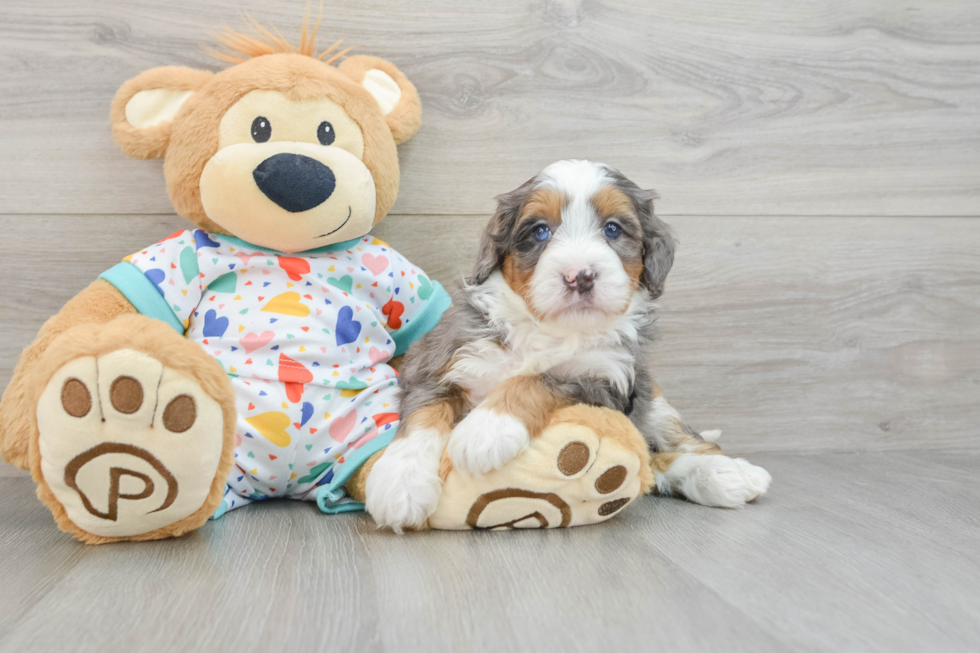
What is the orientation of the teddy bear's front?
toward the camera

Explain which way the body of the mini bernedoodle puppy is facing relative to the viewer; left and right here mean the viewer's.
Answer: facing the viewer
